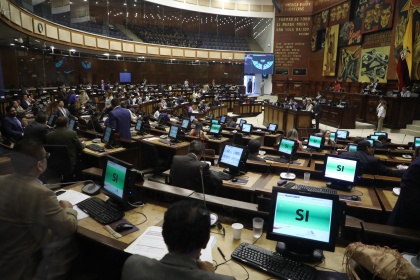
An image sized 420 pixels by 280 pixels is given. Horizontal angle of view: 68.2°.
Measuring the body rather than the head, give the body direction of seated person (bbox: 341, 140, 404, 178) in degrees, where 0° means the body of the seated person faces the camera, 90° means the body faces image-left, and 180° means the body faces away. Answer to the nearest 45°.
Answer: approximately 225°

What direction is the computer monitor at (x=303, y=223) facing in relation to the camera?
toward the camera

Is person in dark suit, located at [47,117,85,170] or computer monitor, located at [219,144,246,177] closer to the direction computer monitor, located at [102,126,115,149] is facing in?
the person in dark suit

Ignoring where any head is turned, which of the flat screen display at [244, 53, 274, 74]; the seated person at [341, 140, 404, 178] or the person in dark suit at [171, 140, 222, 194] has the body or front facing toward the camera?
the flat screen display

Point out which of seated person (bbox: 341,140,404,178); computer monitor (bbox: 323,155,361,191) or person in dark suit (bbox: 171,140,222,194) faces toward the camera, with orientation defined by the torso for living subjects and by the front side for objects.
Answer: the computer monitor

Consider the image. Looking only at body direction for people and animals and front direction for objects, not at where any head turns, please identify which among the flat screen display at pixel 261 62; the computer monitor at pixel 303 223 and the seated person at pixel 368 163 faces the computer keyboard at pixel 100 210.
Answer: the flat screen display

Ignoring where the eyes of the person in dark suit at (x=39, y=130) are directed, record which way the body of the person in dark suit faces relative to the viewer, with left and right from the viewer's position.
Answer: facing away from the viewer and to the right of the viewer

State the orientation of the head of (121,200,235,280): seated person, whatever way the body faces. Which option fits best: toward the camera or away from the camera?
away from the camera

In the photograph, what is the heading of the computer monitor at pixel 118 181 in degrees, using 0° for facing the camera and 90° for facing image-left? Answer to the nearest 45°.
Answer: approximately 45°

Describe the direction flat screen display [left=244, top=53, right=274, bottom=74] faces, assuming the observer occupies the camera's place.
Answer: facing the viewer

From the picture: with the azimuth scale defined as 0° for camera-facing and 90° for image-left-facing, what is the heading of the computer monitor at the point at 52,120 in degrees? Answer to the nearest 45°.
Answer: approximately 45°

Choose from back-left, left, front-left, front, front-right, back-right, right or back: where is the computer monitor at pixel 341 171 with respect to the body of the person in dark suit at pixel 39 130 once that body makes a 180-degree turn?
left

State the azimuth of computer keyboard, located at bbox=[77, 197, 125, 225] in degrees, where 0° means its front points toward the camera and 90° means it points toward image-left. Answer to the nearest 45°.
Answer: approximately 45°

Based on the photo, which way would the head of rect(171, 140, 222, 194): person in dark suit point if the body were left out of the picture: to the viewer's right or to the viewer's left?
to the viewer's right

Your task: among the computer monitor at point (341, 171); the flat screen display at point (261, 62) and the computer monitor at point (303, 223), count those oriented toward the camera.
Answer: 3

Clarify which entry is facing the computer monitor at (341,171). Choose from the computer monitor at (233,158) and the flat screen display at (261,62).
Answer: the flat screen display

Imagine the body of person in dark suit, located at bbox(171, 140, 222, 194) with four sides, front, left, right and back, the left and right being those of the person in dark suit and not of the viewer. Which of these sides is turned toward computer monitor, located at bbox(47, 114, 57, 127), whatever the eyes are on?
left
